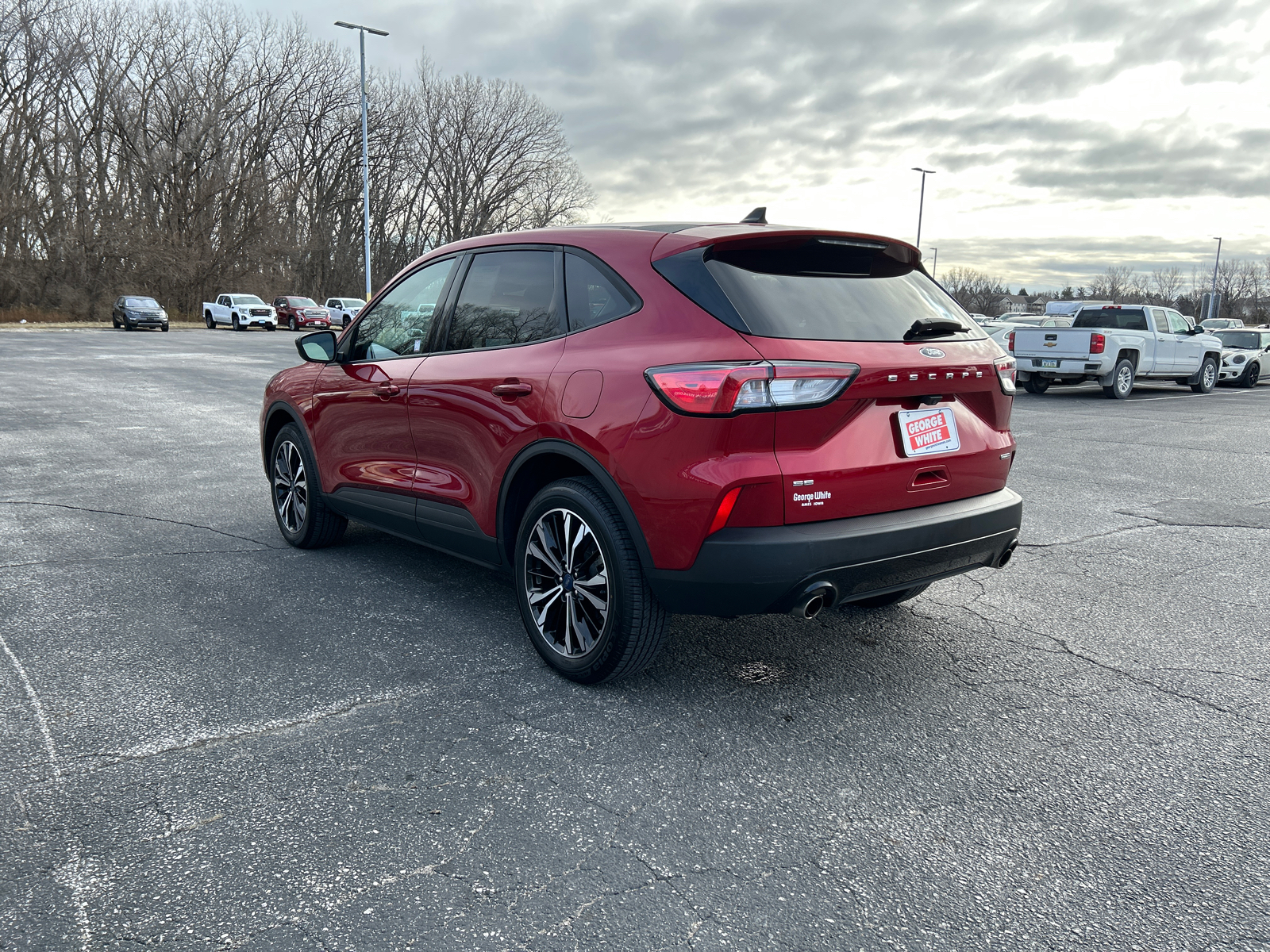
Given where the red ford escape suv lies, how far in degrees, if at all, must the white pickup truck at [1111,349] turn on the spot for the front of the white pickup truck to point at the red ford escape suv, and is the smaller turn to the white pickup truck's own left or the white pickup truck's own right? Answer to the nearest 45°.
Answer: approximately 135° to the white pickup truck's own right

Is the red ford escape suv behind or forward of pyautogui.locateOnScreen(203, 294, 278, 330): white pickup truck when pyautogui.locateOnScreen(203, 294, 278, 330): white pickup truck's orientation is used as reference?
forward

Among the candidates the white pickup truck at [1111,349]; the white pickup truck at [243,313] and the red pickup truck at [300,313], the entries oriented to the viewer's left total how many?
0

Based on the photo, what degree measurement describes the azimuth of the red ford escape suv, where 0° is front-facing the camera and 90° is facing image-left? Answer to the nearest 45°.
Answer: approximately 135°

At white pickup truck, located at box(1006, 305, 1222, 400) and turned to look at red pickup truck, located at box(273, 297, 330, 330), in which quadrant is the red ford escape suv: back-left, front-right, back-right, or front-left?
back-left

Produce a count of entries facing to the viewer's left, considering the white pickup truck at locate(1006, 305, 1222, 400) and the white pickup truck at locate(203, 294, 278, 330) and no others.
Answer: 0

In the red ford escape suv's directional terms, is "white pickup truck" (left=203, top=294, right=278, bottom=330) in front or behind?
in front

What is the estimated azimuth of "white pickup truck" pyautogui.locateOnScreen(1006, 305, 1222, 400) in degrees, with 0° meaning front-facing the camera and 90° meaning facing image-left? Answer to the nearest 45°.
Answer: approximately 225°

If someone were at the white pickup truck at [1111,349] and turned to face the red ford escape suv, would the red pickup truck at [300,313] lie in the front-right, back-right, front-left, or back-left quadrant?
back-right

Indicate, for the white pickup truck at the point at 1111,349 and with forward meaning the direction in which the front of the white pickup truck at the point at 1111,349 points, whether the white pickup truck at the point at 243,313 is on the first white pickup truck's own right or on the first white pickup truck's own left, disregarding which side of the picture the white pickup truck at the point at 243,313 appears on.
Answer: on the first white pickup truck's own left

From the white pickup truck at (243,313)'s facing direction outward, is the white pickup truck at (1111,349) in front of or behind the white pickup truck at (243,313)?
in front

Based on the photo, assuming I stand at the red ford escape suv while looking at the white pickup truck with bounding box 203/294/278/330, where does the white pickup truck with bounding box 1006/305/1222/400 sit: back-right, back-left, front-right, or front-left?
front-right

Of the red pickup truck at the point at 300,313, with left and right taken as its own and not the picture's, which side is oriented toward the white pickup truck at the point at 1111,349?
front

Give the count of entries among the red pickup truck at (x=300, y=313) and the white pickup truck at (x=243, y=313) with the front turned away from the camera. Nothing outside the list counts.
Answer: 0

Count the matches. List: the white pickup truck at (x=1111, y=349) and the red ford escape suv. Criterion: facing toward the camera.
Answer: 0
